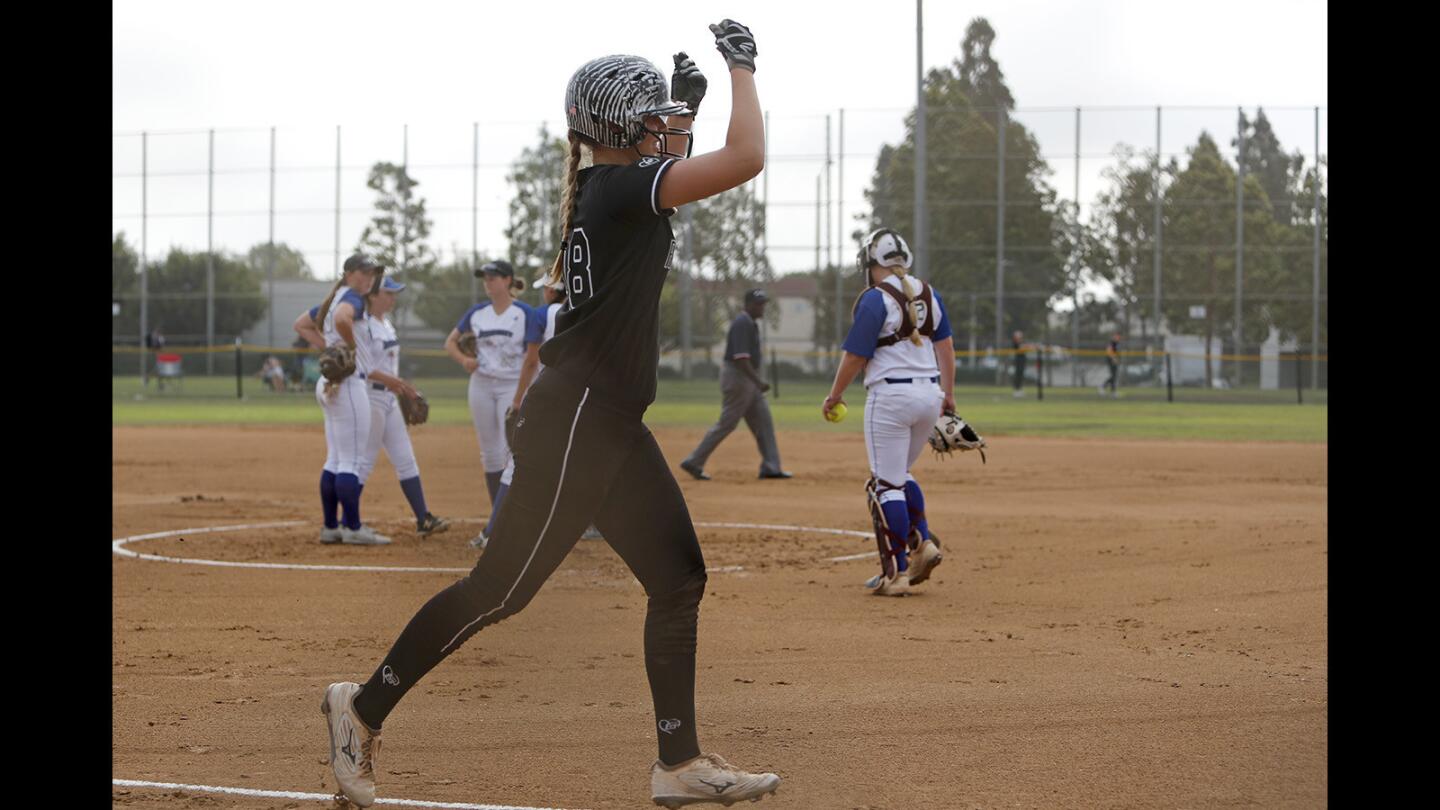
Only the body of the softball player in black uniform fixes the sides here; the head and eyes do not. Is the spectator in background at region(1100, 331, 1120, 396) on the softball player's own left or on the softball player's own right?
on the softball player's own left

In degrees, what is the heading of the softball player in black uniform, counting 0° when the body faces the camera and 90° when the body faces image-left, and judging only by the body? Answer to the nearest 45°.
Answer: approximately 270°
